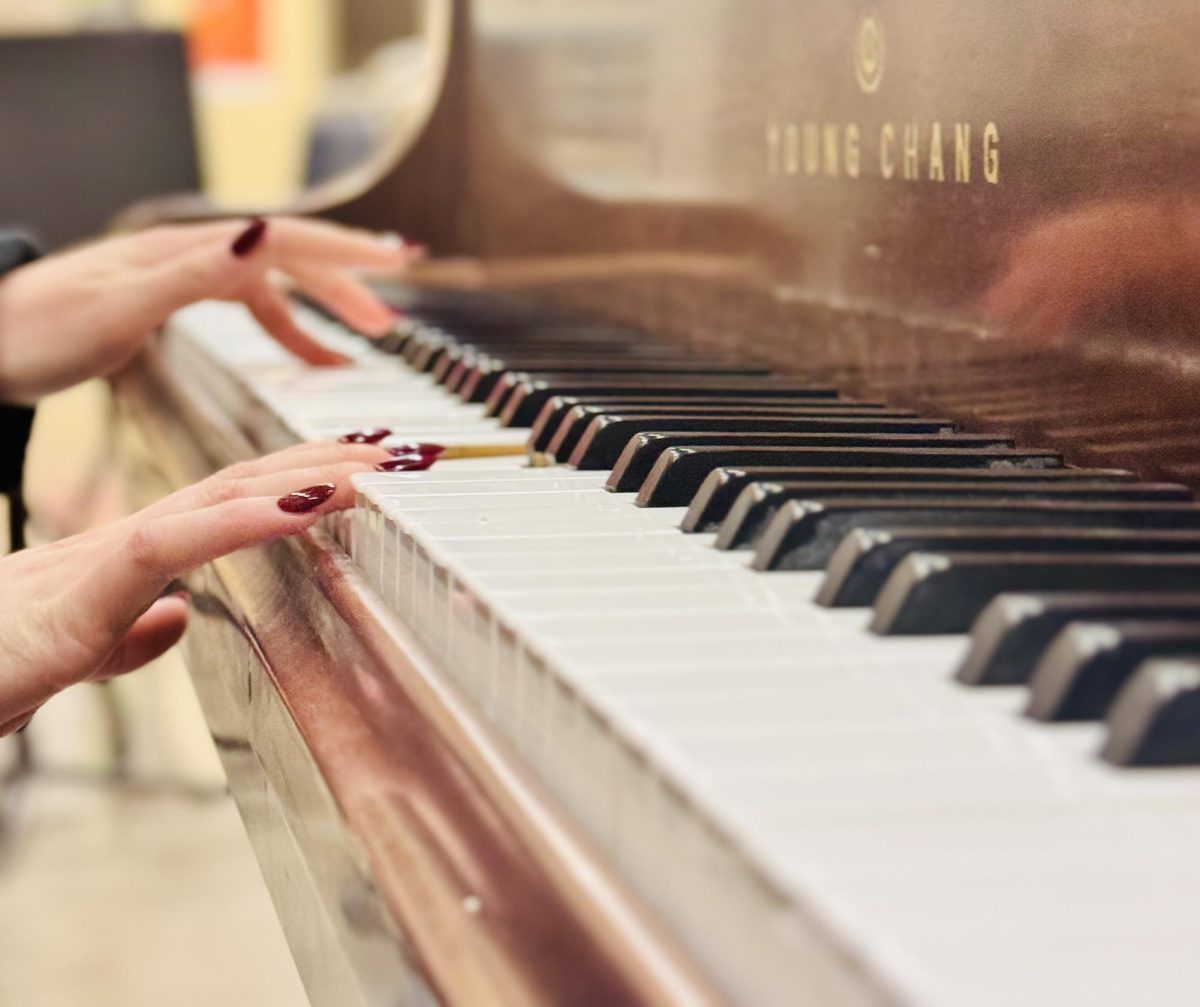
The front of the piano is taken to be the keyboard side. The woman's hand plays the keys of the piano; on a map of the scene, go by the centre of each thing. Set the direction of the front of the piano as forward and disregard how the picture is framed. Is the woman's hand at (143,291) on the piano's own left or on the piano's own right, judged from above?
on the piano's own right

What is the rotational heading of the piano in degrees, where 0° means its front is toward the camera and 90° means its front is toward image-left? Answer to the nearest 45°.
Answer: approximately 45°
